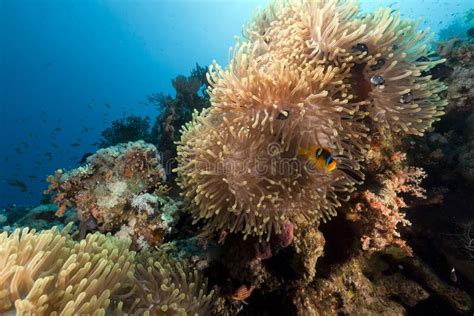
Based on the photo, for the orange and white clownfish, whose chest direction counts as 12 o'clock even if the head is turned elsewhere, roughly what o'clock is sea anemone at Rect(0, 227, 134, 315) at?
The sea anemone is roughly at 5 o'clock from the orange and white clownfish.

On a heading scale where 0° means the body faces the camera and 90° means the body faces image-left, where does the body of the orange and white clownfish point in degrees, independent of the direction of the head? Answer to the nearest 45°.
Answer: approximately 270°

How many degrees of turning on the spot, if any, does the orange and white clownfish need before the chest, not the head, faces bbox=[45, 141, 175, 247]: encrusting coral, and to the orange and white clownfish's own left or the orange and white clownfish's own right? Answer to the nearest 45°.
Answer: approximately 180°

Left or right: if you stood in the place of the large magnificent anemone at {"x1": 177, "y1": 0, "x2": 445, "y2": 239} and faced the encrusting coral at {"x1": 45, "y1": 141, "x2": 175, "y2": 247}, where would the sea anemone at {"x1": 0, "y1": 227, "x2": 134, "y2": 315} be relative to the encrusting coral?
left

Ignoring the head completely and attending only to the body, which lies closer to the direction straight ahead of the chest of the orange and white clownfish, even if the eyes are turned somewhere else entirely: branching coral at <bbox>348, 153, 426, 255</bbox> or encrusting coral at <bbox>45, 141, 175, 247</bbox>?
the branching coral

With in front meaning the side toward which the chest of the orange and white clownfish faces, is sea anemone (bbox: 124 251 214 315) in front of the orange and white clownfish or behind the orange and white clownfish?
behind
